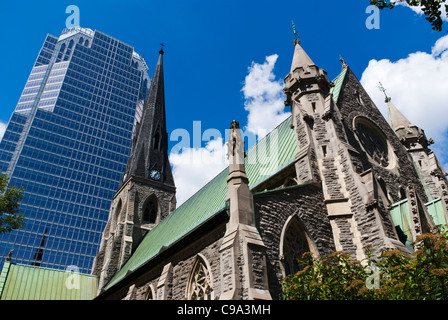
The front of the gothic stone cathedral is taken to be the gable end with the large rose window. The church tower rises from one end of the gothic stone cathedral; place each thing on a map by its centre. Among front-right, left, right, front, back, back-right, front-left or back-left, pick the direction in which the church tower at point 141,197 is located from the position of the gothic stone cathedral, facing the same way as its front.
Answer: back

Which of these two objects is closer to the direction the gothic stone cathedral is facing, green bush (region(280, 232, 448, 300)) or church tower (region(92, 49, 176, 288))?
the green bush

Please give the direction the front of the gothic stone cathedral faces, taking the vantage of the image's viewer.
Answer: facing the viewer and to the right of the viewer
